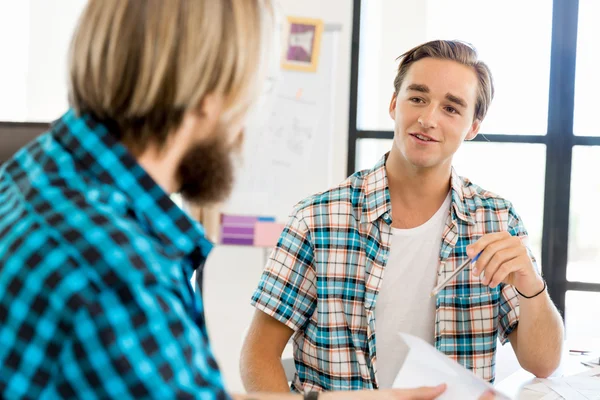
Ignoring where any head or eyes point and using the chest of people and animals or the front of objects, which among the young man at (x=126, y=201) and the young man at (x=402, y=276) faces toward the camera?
the young man at (x=402, y=276)

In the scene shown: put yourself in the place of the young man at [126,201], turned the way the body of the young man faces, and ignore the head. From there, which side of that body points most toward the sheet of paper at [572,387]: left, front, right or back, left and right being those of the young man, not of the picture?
front

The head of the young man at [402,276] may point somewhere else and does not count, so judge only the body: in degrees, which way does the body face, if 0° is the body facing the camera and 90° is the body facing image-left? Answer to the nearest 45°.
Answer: approximately 0°

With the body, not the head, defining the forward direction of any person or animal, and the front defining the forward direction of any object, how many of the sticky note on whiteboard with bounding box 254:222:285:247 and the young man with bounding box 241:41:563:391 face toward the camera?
2

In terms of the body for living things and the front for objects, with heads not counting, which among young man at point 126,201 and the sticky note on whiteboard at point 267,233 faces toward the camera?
the sticky note on whiteboard

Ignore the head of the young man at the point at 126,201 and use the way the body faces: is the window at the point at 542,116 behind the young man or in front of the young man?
in front

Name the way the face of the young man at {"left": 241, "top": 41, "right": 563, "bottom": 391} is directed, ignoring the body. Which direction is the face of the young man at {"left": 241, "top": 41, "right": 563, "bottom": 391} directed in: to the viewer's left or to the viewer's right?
to the viewer's left

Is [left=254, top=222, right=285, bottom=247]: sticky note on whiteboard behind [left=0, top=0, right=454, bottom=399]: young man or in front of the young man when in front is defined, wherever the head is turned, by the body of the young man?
in front

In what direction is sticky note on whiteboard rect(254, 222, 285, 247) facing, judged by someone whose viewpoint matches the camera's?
facing the viewer
